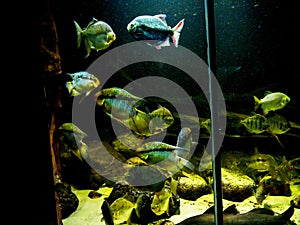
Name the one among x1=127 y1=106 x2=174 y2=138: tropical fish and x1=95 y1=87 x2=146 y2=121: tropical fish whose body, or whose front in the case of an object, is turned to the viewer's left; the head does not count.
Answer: x1=95 y1=87 x2=146 y2=121: tropical fish

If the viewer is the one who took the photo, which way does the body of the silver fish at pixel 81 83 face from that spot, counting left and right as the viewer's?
facing to the right of the viewer

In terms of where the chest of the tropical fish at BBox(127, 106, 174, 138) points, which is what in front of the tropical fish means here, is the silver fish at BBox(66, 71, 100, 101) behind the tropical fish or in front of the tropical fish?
behind

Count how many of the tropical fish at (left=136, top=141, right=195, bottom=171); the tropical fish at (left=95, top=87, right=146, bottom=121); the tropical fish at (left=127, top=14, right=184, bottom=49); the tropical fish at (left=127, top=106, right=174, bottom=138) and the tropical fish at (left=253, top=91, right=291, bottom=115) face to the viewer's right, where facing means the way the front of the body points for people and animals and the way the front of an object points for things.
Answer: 2

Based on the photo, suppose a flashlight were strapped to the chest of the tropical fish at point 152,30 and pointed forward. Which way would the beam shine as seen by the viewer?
to the viewer's left

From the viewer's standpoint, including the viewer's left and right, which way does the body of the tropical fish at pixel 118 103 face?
facing to the left of the viewer

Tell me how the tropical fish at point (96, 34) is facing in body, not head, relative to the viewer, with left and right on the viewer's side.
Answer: facing to the right of the viewer

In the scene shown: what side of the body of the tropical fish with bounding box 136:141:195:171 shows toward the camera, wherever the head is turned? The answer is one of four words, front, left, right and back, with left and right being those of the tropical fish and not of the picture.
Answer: left

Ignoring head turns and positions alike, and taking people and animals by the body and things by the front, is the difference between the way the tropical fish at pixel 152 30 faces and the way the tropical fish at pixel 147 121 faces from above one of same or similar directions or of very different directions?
very different directions
